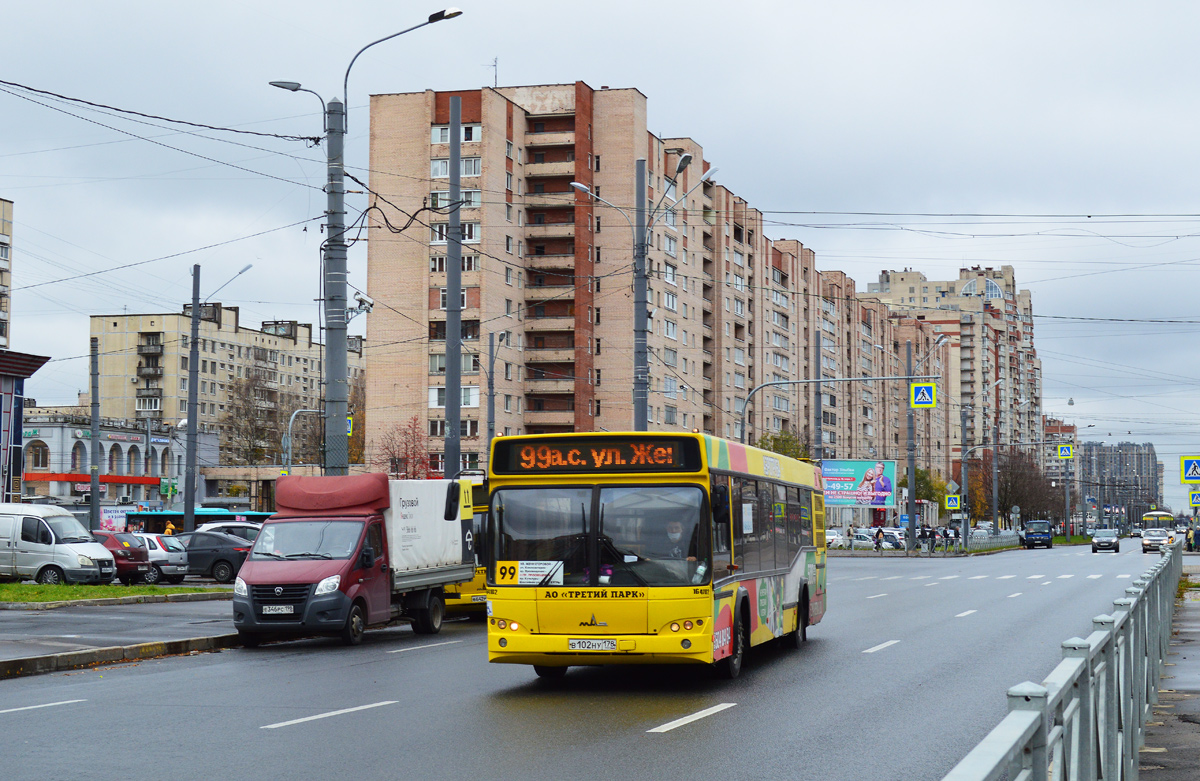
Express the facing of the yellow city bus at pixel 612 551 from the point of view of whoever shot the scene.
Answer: facing the viewer

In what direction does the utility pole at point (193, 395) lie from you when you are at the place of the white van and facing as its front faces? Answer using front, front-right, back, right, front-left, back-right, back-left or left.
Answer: left

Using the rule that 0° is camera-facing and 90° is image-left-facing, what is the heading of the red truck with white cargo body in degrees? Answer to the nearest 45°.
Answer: approximately 45°

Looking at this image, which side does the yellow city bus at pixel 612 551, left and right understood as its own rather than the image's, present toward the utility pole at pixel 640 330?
back

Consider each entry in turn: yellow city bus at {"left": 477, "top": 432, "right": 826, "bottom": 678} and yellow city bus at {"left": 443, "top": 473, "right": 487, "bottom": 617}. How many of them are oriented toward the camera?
2

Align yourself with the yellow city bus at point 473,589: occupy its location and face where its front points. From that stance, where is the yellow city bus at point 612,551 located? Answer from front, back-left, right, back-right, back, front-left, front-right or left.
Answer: front

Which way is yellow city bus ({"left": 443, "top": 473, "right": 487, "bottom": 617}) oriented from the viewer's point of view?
toward the camera

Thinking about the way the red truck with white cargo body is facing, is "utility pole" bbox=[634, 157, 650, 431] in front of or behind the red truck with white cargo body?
behind

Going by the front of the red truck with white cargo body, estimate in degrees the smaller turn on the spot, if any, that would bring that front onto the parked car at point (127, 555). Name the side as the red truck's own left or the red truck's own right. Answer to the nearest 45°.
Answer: approximately 135° to the red truck's own right

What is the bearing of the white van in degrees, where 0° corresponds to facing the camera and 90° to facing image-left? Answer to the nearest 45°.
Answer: approximately 315°
